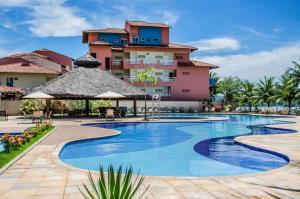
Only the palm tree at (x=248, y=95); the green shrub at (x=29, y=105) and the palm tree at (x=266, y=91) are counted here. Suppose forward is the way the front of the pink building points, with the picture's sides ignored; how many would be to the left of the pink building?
2

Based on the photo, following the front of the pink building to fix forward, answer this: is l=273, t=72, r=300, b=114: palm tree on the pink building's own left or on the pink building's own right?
on the pink building's own left

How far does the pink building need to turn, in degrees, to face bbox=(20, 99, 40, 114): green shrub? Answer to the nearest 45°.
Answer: approximately 45° to its right

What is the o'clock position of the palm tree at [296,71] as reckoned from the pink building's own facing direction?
The palm tree is roughly at 10 o'clock from the pink building.

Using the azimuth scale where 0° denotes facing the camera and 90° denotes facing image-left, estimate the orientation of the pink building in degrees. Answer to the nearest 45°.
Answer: approximately 0°

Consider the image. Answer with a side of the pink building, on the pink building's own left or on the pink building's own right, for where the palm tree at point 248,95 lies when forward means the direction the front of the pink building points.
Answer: on the pink building's own left
